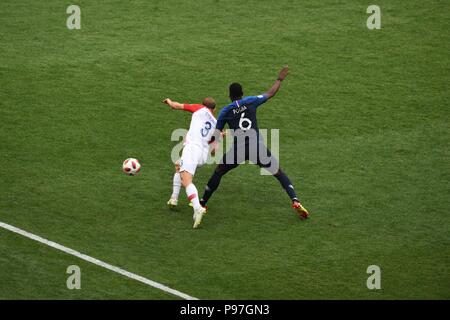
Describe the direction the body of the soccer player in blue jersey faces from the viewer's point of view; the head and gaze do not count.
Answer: away from the camera

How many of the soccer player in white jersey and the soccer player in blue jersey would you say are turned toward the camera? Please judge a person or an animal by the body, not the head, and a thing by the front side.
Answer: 0

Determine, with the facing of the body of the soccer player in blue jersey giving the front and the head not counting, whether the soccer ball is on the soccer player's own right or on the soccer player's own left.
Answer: on the soccer player's own left

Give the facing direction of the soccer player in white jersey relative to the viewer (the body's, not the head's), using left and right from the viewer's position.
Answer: facing away from the viewer and to the left of the viewer

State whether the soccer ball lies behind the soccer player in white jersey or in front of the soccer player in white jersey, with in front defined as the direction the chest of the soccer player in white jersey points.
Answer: in front
